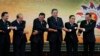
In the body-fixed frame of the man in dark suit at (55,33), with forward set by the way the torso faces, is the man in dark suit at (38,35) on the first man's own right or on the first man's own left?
on the first man's own right

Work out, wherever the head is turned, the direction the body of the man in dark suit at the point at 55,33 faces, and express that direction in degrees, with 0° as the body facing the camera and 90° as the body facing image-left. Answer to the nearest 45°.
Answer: approximately 0°

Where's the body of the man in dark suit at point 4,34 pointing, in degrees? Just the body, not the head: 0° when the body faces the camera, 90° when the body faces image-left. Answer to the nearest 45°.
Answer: approximately 315°

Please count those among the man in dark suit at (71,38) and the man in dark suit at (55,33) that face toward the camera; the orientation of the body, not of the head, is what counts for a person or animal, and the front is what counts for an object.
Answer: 2

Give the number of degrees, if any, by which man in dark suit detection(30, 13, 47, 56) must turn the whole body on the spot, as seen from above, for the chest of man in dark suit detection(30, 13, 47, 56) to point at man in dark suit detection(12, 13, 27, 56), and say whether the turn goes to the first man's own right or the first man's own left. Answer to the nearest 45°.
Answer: approximately 135° to the first man's own right

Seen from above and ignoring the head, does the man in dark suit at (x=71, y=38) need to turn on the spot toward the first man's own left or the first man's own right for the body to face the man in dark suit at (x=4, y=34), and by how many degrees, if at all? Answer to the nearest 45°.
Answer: approximately 90° to the first man's own right

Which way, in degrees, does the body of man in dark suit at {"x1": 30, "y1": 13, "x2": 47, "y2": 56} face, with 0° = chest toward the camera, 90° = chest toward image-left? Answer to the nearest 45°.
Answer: approximately 315°

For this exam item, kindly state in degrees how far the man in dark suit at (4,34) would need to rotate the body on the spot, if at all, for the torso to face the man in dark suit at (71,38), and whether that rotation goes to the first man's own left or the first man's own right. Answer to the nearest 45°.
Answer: approximately 45° to the first man's own left
